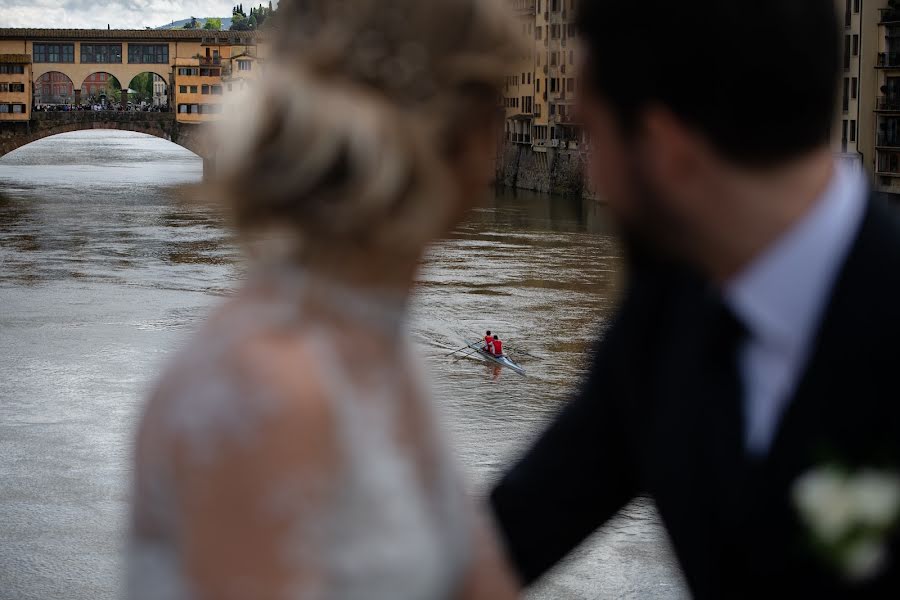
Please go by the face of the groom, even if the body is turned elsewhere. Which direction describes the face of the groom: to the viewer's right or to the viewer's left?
to the viewer's left

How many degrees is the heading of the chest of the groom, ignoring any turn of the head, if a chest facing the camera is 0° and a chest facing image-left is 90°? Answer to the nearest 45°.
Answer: approximately 45°
